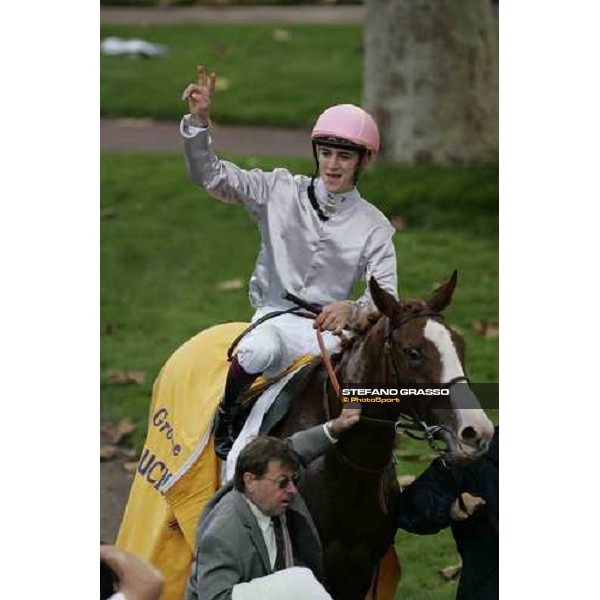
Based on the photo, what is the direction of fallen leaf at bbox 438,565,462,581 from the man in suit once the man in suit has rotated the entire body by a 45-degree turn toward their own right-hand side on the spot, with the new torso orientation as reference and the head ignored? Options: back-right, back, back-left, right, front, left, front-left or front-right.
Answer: back-left

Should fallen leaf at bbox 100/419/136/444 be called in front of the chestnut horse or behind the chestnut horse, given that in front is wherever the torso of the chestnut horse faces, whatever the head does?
behind

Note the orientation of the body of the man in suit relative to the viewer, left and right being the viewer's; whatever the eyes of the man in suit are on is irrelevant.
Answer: facing the viewer and to the right of the viewer

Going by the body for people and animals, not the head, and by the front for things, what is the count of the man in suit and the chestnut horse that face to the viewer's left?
0
